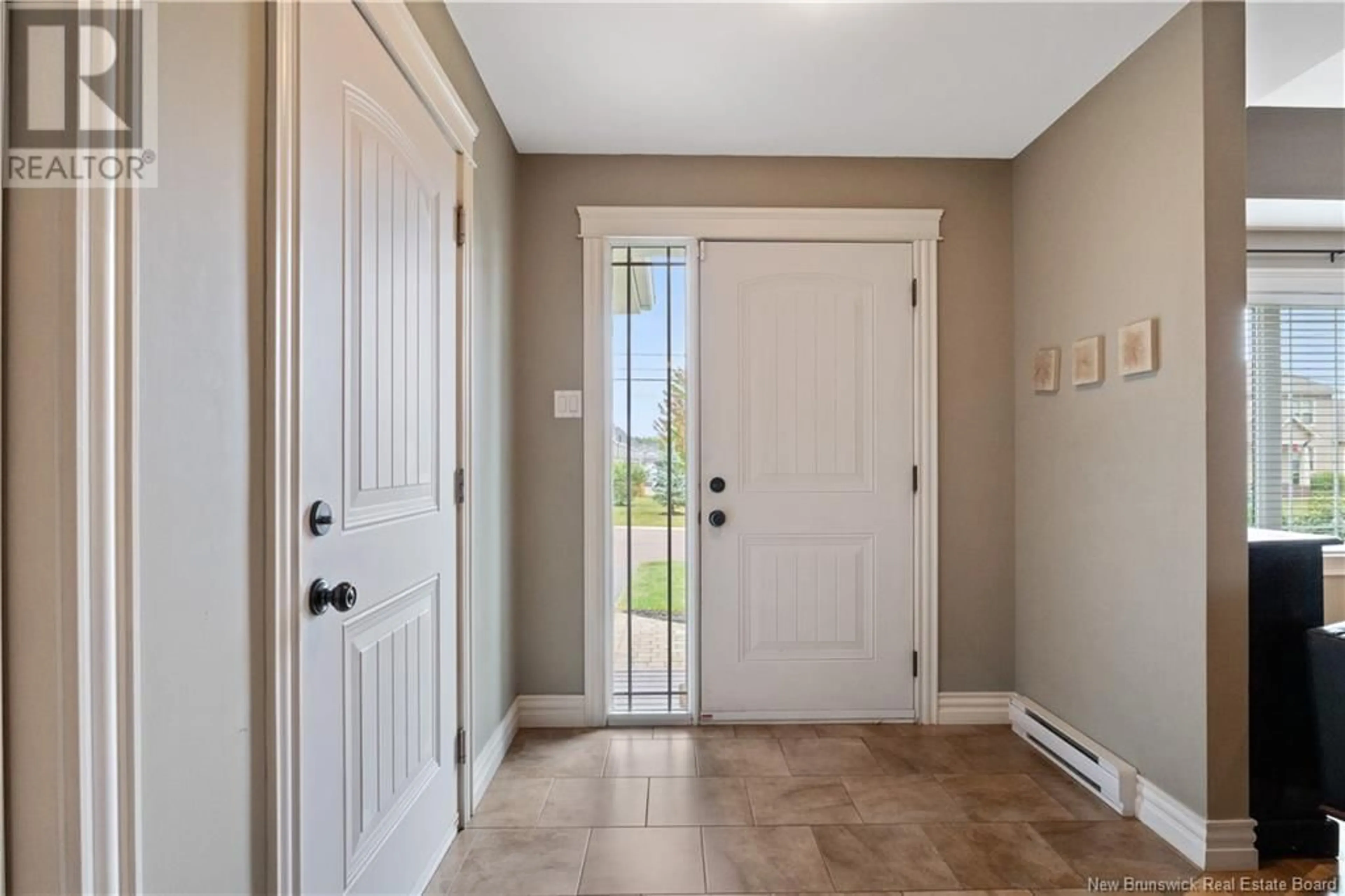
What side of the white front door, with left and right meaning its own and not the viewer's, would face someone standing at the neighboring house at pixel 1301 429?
left

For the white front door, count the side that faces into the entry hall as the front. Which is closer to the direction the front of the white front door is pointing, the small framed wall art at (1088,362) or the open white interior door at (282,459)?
the open white interior door

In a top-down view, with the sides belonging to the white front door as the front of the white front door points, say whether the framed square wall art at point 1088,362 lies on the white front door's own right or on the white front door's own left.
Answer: on the white front door's own left

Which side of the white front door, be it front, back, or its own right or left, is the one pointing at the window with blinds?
left

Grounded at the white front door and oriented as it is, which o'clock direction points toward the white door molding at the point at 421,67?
The white door molding is roughly at 1 o'clock from the white front door.

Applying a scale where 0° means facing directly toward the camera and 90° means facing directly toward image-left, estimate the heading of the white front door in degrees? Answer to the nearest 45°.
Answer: approximately 0°

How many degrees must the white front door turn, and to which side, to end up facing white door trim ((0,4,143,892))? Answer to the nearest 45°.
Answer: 0° — it already faces it
